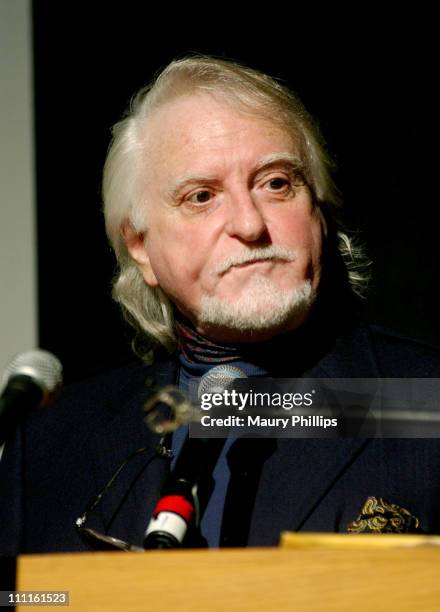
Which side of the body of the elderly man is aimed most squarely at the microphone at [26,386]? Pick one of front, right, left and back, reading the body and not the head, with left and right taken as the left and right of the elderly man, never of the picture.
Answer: front

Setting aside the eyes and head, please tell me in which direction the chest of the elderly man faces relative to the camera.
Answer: toward the camera

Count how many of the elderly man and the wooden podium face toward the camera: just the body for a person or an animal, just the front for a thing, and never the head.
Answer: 2

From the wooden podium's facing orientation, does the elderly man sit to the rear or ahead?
to the rear

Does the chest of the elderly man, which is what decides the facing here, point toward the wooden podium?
yes

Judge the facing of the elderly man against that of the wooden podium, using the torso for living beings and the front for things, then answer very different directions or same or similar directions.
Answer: same or similar directions

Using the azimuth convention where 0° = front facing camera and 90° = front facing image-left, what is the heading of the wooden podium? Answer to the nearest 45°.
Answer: approximately 0°
